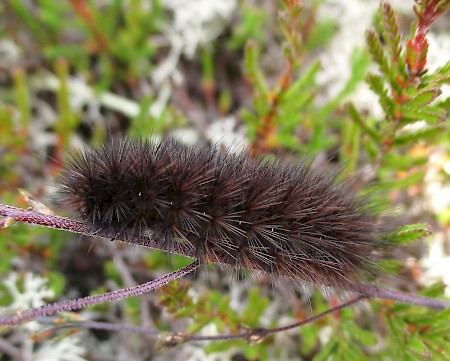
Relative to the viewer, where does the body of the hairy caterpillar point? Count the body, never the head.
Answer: to the viewer's left
